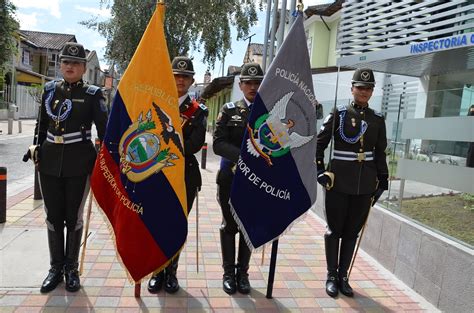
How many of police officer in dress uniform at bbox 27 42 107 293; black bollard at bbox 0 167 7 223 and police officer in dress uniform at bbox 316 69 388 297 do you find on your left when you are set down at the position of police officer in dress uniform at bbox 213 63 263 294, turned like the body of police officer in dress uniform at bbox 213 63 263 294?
1

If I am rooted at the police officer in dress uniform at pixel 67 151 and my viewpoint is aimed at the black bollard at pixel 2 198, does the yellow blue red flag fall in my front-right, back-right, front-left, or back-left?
back-right

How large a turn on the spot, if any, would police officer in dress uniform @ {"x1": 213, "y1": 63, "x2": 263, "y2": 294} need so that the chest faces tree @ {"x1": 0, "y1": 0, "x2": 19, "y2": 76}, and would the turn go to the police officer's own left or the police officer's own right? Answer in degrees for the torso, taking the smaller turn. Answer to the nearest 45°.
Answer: approximately 135° to the police officer's own right

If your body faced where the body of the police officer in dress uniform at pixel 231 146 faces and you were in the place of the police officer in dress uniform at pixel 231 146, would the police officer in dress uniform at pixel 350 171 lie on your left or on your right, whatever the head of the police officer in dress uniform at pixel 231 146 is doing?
on your left

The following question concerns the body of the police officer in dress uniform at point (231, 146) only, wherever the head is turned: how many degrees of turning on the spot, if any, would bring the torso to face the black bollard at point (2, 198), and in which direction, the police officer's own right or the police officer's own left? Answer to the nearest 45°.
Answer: approximately 135° to the police officer's own right

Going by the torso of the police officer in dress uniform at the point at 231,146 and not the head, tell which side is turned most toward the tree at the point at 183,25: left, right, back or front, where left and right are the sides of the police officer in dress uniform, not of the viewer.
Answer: back

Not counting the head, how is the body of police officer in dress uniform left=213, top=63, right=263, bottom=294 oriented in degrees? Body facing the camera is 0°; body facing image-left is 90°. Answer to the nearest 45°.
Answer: approximately 0°
